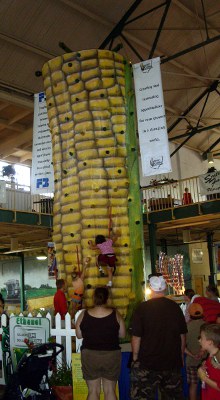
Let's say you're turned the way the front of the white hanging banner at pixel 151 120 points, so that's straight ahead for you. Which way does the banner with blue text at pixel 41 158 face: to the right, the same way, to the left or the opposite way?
the same way

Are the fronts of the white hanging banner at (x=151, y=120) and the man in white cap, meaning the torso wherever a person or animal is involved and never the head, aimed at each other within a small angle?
yes

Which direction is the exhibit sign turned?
toward the camera

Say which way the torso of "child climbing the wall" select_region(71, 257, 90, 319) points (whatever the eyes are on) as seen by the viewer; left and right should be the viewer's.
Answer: facing away from the viewer and to the right of the viewer

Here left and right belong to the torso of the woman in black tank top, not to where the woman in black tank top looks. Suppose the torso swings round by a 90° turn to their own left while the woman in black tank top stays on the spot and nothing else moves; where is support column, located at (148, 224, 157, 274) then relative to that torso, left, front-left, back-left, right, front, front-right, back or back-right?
right

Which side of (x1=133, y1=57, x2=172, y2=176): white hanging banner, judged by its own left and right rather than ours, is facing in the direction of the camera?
front

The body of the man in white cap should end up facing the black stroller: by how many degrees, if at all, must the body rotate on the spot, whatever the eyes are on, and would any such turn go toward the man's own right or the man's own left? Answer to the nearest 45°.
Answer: approximately 45° to the man's own left

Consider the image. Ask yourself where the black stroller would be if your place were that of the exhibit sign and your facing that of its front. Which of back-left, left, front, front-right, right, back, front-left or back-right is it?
front

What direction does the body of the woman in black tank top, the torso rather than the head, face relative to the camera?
away from the camera

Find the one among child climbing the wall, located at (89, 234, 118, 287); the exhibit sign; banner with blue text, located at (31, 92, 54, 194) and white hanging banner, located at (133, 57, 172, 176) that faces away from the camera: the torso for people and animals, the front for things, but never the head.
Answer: the child climbing the wall

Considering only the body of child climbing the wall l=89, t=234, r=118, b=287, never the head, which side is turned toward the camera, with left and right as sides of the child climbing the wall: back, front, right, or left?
back

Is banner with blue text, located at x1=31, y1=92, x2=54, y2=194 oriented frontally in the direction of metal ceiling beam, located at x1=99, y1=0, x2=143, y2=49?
no

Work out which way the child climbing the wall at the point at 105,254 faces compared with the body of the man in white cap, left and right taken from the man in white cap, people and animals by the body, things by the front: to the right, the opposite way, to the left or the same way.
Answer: the same way

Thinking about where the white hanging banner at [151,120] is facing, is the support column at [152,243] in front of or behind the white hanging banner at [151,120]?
behind

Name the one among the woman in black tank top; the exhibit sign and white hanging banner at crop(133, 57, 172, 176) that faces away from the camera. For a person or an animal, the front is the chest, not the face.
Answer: the woman in black tank top

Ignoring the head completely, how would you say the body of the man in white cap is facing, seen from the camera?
away from the camera

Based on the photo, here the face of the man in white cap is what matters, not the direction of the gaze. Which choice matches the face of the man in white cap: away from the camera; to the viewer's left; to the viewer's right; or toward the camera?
away from the camera

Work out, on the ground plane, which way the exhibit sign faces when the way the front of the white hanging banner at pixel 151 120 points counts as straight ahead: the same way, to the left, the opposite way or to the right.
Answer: the same way
